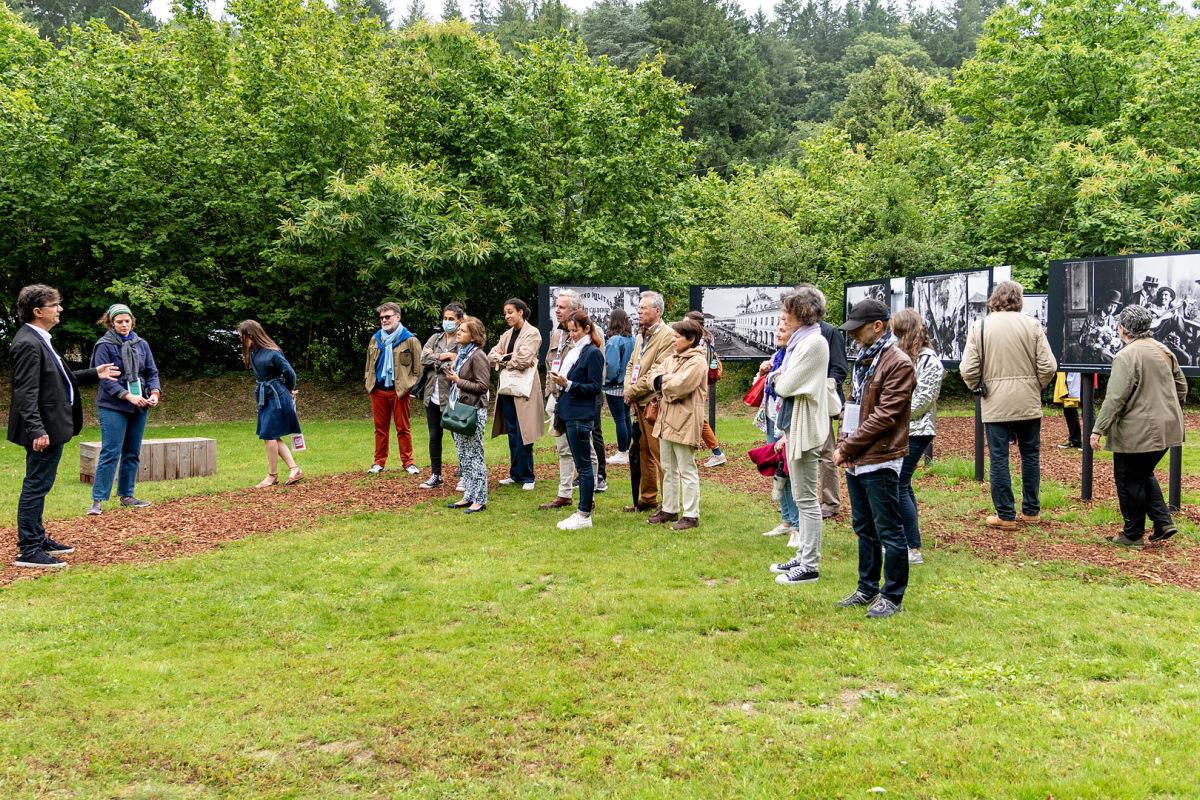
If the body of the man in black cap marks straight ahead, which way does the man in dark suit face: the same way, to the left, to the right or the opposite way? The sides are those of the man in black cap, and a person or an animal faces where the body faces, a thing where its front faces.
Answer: the opposite way

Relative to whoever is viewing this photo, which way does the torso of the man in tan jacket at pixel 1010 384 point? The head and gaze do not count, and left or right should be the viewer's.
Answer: facing away from the viewer

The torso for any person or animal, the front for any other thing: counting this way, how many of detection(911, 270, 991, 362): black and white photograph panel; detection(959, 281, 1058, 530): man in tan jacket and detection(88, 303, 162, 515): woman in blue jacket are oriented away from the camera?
1

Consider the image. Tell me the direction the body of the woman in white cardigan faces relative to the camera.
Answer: to the viewer's left

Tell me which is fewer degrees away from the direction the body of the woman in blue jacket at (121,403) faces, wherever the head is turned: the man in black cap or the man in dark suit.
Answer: the man in black cap

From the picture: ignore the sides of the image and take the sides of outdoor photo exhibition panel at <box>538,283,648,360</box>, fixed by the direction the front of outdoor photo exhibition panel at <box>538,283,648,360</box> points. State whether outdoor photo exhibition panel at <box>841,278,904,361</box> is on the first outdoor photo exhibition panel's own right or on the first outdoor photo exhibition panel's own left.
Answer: on the first outdoor photo exhibition panel's own left

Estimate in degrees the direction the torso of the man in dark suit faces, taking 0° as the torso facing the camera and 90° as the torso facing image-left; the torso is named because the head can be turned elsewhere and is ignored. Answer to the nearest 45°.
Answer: approximately 270°

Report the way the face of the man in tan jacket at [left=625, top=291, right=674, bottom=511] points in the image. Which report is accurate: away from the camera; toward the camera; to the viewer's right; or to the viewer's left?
to the viewer's left
